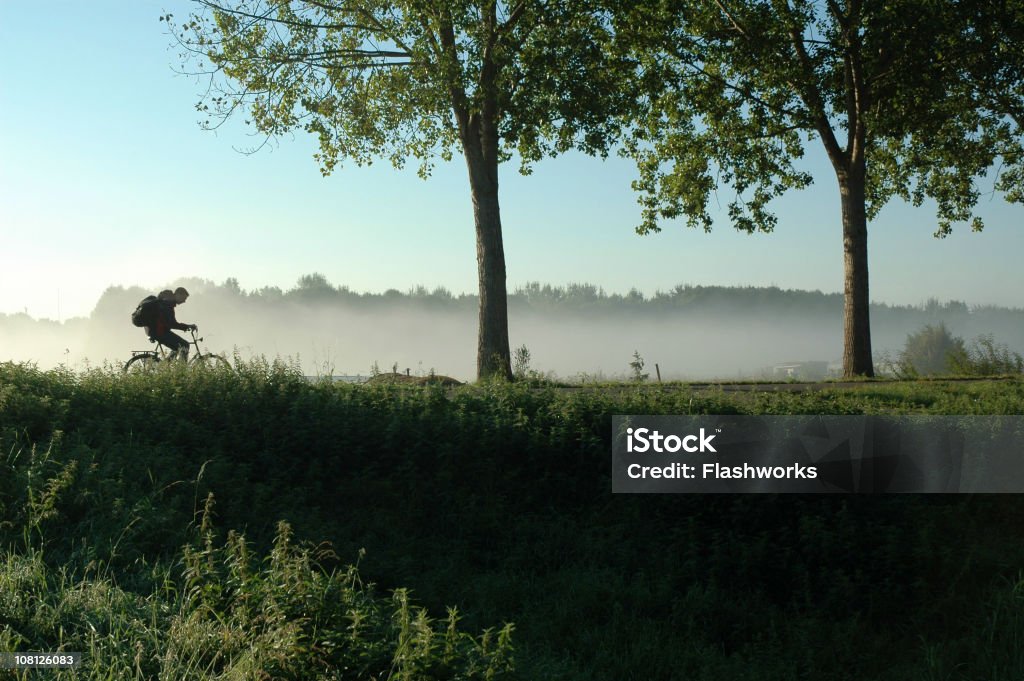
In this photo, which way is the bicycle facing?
to the viewer's right

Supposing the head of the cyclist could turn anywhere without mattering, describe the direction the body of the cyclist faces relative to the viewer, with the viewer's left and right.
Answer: facing to the right of the viewer

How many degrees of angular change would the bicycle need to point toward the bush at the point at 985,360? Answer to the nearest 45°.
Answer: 0° — it already faces it

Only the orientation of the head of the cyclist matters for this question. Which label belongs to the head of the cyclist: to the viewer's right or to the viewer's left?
to the viewer's right

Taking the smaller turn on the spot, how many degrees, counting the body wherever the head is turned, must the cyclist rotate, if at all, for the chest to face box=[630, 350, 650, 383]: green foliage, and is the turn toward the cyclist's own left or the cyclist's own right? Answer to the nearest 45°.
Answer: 0° — they already face it

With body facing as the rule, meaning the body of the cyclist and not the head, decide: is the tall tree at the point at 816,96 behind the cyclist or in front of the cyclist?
in front

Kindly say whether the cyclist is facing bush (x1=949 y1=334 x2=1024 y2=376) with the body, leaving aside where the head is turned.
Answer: yes

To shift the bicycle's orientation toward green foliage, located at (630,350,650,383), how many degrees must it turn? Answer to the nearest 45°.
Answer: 0° — it already faces it
